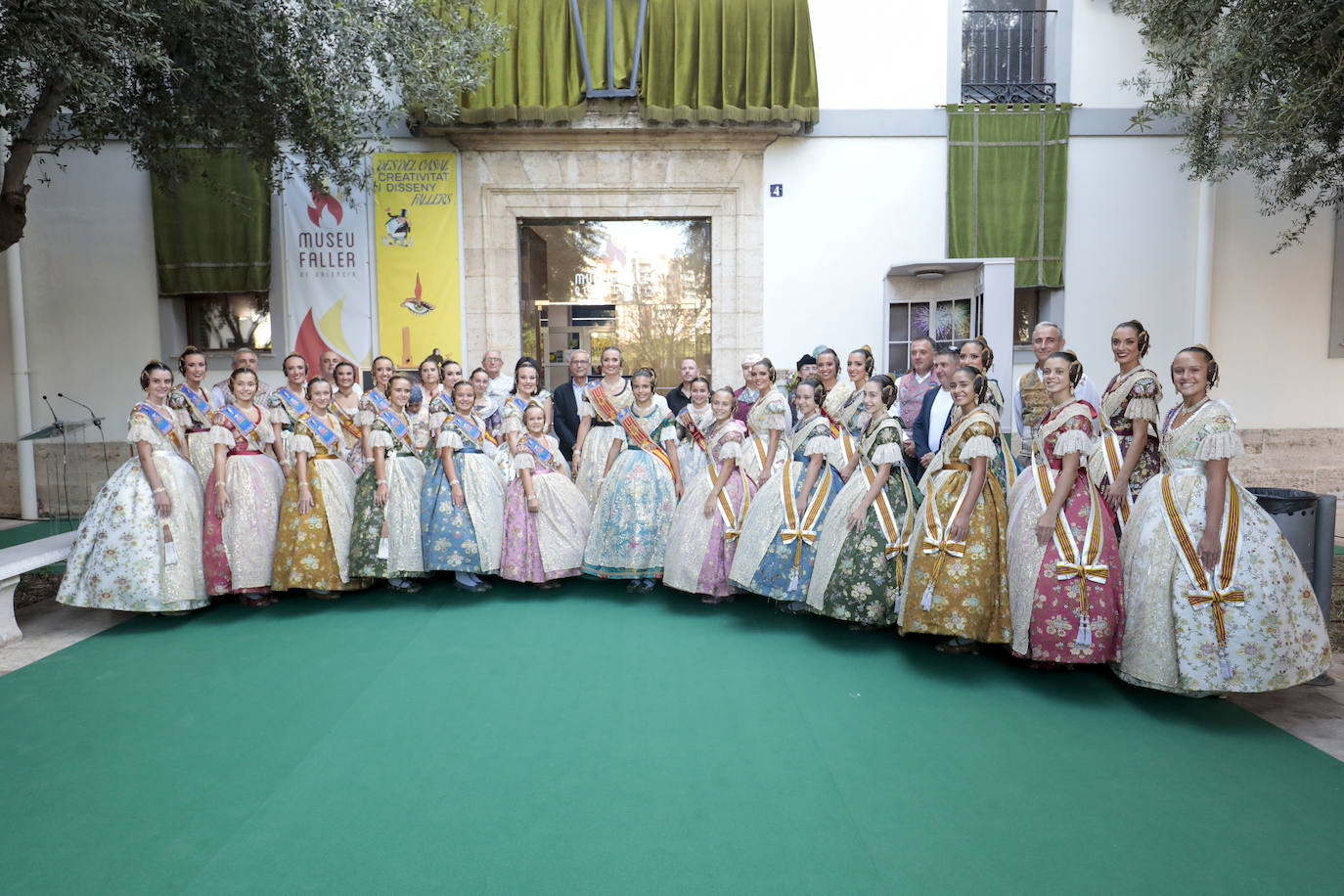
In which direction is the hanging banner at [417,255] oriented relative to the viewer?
toward the camera

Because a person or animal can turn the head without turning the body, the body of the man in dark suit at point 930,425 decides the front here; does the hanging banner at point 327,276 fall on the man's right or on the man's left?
on the man's right

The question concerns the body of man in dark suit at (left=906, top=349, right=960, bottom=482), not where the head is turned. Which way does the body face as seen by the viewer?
toward the camera

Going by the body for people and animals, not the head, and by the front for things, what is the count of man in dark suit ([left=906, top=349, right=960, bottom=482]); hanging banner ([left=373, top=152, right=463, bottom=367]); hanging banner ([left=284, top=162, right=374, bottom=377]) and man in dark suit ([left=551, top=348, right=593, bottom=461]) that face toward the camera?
4

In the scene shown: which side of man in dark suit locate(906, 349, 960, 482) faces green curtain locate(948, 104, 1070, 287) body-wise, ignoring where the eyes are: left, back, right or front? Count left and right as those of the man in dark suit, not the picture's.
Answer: back

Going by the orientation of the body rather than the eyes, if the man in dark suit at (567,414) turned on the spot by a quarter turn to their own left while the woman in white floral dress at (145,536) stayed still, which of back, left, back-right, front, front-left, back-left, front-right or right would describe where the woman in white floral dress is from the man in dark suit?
back-right

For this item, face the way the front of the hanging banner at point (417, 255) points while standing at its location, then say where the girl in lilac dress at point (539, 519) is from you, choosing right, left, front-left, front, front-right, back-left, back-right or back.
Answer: front

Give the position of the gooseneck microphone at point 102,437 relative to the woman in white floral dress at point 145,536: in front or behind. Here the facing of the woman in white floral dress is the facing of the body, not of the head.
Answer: behind
